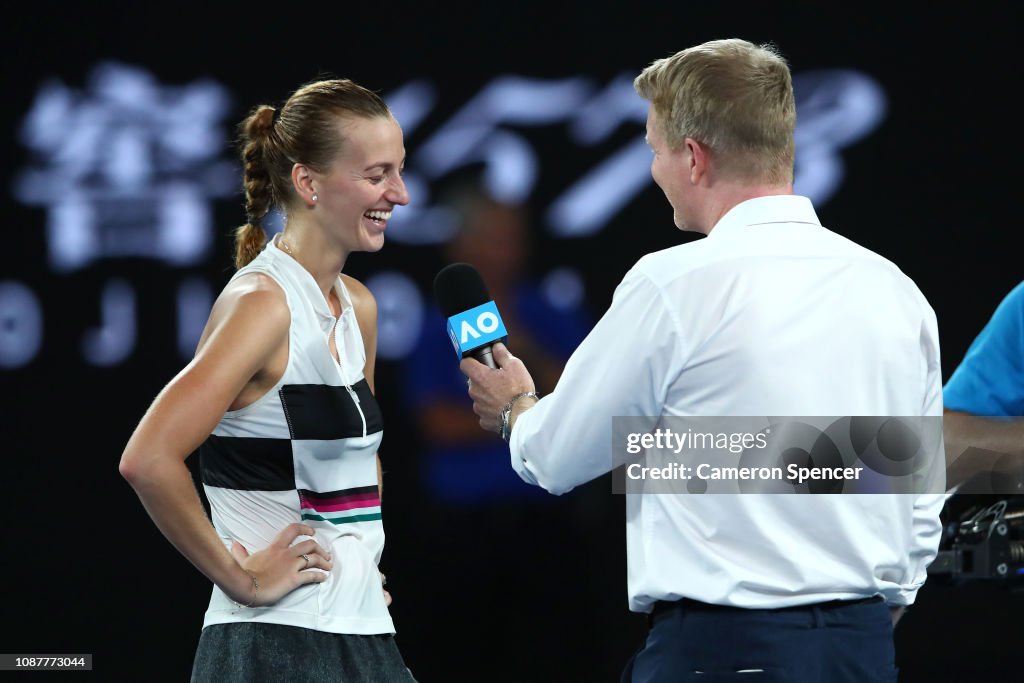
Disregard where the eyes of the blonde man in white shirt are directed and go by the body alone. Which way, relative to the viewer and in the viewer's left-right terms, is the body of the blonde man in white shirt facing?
facing away from the viewer and to the left of the viewer

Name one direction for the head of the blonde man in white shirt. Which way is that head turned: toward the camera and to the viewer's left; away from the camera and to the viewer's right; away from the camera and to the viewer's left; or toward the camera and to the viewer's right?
away from the camera and to the viewer's left
